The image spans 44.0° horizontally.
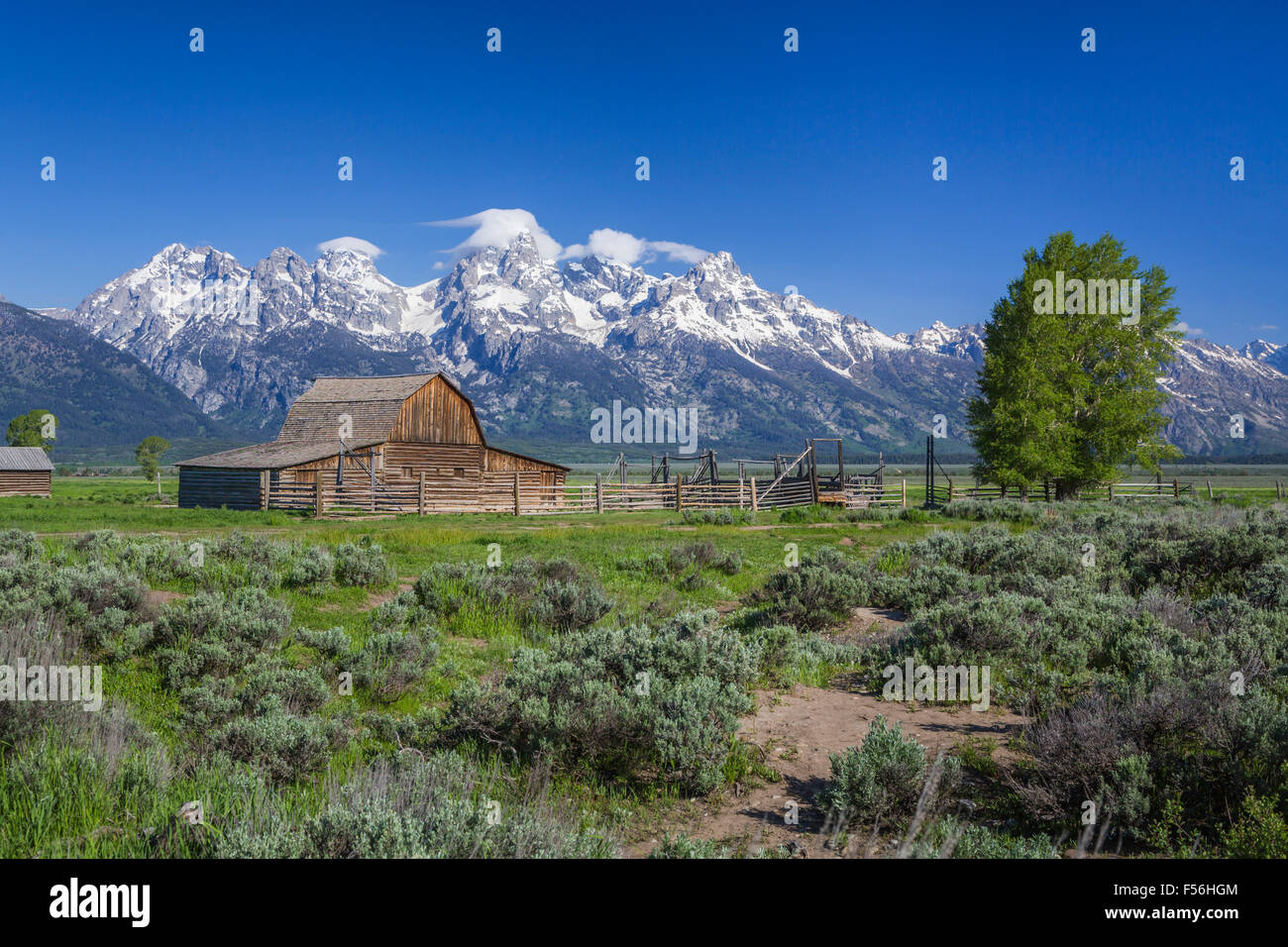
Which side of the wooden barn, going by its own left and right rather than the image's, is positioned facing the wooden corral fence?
front

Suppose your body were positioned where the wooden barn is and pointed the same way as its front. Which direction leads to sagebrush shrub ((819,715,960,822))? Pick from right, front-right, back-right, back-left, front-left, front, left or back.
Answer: front-right

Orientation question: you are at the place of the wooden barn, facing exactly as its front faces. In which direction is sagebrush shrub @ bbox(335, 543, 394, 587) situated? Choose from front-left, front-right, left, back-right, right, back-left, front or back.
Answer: front-right

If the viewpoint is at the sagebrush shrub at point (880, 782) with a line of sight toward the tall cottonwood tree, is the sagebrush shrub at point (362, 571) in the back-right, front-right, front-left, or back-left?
front-left

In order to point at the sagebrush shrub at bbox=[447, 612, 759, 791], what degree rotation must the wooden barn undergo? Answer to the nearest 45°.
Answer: approximately 45° to its right

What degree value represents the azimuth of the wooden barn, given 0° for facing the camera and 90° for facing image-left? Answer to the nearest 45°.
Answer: approximately 315°
